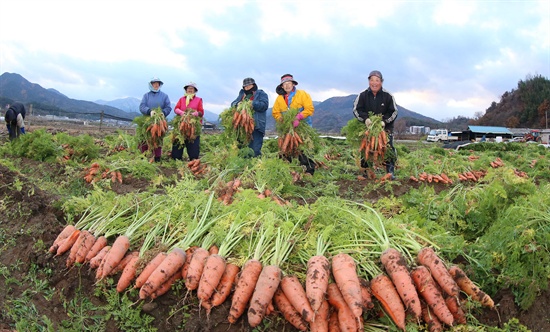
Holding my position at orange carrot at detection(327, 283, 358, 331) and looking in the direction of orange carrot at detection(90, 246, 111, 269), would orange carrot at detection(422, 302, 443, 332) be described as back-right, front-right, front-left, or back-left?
back-right

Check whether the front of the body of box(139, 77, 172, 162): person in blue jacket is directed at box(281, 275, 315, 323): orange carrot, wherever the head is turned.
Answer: yes

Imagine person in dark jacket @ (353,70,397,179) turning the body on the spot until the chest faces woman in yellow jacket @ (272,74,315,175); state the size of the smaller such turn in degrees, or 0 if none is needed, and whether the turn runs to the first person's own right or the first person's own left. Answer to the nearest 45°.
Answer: approximately 90° to the first person's own right

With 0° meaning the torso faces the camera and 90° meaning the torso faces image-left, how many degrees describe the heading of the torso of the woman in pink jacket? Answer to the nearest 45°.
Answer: approximately 0°

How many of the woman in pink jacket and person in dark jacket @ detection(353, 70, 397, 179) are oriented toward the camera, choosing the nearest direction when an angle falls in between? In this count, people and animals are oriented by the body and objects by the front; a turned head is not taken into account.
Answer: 2

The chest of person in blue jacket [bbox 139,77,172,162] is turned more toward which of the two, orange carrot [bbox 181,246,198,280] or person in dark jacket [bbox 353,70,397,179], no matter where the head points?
the orange carrot

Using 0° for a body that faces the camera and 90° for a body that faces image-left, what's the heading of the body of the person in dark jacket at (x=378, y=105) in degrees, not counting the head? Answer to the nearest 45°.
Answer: approximately 0°

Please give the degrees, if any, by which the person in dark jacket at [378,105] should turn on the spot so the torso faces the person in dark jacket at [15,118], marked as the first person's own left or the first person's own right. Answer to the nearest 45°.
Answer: approximately 90° to the first person's own right

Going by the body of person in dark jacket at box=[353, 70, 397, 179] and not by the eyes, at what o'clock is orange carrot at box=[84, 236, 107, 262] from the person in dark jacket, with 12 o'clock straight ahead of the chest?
The orange carrot is roughly at 1 o'clock from the person in dark jacket.
